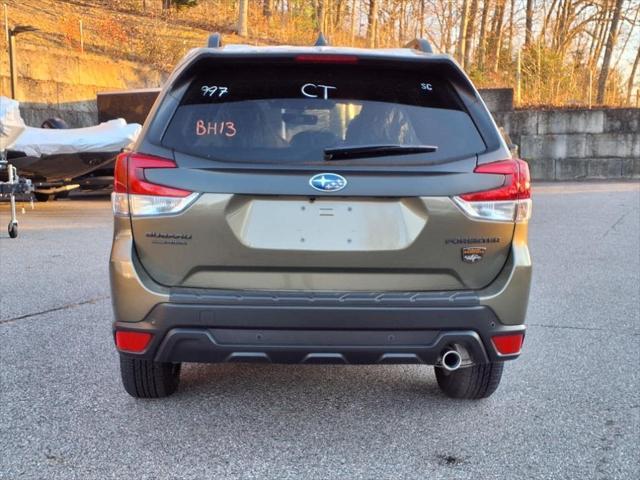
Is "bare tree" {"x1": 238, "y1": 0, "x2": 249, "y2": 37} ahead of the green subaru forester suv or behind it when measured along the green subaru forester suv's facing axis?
ahead

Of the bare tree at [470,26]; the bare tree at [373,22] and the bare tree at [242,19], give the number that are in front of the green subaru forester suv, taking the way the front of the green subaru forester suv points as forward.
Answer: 3

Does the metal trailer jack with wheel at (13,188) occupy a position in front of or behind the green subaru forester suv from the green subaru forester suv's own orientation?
in front

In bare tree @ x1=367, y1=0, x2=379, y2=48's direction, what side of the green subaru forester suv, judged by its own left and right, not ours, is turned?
front

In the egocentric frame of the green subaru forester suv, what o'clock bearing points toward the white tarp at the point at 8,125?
The white tarp is roughly at 11 o'clock from the green subaru forester suv.

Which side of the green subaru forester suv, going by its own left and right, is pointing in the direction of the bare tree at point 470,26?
front

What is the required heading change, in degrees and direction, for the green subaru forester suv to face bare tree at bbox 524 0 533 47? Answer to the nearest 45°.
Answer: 0° — it already faces it

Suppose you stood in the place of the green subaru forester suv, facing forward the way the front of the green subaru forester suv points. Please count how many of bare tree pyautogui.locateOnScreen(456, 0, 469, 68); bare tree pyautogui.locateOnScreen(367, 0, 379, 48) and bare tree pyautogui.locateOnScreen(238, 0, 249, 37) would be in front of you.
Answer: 3

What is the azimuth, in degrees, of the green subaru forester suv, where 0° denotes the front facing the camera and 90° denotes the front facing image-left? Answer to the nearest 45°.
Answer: approximately 180°
